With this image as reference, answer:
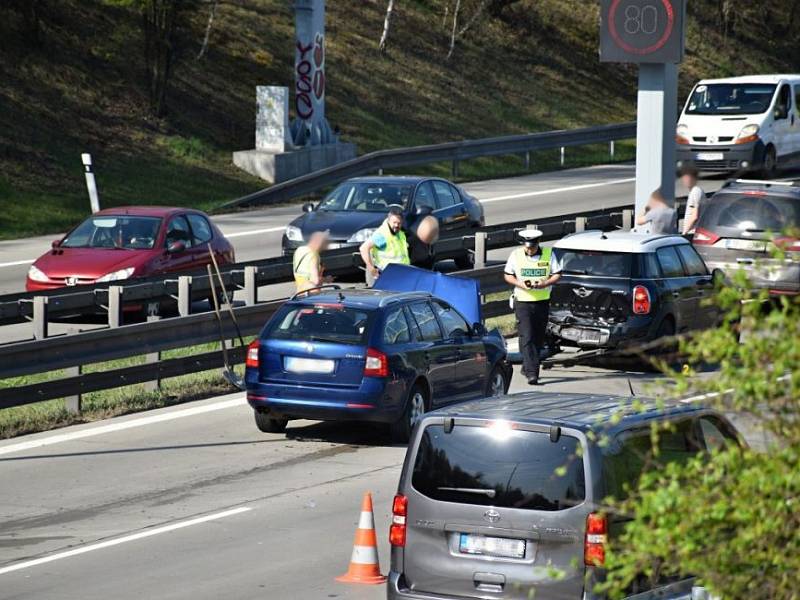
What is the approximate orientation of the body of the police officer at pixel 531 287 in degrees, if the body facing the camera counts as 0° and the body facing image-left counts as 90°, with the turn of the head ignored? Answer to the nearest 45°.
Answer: approximately 0°

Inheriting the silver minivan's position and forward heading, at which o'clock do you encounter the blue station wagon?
The blue station wagon is roughly at 10 o'clock from the silver minivan.

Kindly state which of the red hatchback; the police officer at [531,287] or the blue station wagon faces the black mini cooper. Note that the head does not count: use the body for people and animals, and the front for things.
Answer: the blue station wagon

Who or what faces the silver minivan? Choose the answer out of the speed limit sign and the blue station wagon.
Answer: the speed limit sign

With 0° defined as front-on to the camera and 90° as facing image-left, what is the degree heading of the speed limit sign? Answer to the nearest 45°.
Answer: approximately 0°

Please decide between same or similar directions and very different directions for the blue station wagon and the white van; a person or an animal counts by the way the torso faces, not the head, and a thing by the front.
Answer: very different directions

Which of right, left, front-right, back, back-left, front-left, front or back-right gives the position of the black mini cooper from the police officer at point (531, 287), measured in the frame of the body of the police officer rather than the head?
back-left

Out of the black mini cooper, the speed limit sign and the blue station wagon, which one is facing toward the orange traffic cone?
the speed limit sign

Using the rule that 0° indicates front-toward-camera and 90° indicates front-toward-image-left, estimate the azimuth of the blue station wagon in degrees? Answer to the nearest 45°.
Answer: approximately 225°
